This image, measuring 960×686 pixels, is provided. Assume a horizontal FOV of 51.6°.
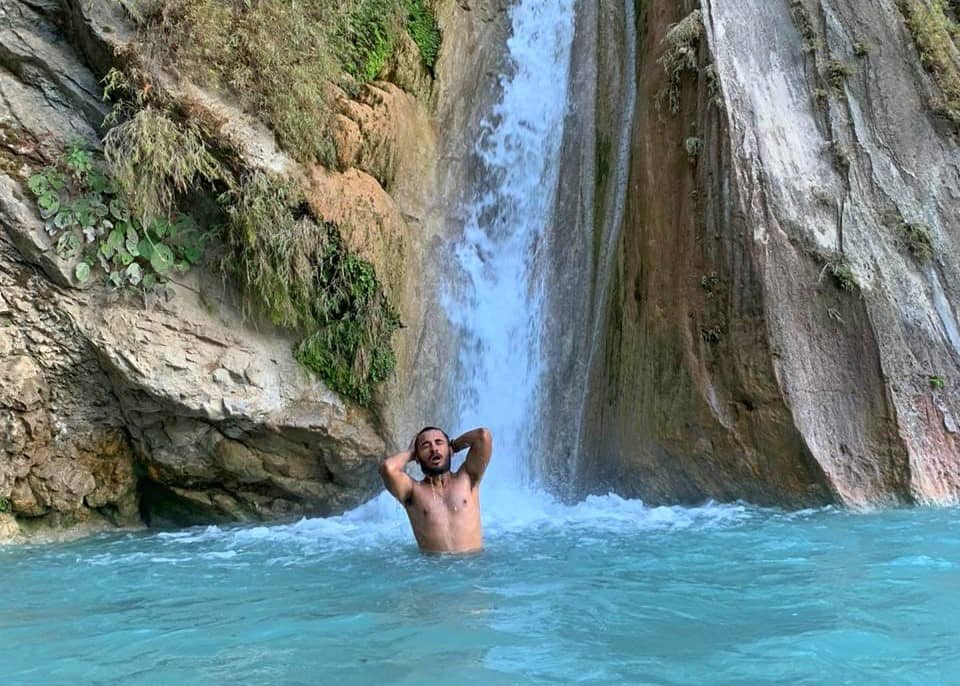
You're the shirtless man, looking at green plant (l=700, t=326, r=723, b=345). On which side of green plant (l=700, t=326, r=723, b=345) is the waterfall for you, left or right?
left

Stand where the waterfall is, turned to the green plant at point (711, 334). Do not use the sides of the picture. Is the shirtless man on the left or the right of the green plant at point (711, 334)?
right

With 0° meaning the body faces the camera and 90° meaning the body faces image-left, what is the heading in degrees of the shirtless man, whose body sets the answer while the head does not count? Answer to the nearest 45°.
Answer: approximately 0°

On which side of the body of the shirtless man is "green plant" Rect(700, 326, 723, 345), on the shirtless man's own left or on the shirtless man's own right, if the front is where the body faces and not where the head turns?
on the shirtless man's own left

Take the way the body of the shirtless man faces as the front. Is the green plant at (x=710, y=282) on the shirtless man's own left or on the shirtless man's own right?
on the shirtless man's own left

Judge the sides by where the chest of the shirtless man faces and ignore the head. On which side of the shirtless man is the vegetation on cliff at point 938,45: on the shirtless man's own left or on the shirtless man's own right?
on the shirtless man's own left
